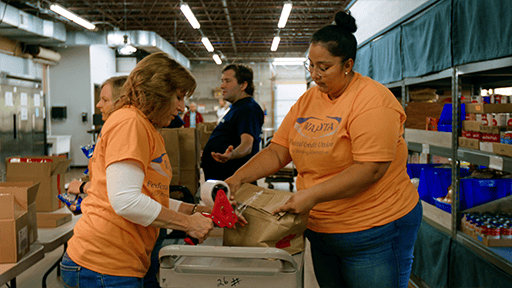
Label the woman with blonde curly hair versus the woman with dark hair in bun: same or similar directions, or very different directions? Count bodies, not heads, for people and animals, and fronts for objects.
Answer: very different directions

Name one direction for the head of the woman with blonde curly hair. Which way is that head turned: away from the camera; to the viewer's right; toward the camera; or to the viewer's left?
to the viewer's right

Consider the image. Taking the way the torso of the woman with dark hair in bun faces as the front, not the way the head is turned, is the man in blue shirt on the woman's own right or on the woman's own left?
on the woman's own right

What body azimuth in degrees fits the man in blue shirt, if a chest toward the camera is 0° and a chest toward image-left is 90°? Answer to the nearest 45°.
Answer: approximately 90°

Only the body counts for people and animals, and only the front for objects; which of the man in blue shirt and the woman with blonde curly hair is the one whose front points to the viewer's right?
the woman with blonde curly hair

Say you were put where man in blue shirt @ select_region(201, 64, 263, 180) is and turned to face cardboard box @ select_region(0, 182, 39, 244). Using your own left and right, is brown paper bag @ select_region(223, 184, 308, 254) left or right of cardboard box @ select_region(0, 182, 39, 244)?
left

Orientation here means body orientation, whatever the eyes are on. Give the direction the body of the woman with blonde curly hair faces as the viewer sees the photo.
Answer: to the viewer's right

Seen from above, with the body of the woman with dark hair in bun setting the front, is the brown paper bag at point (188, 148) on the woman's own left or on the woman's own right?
on the woman's own right

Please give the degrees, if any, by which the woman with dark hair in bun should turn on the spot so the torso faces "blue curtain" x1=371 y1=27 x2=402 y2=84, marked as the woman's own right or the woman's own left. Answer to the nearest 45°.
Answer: approximately 135° to the woman's own right

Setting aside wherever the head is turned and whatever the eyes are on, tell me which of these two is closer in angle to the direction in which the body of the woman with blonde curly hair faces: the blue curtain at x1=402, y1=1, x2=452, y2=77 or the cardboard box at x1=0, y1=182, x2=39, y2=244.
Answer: the blue curtain

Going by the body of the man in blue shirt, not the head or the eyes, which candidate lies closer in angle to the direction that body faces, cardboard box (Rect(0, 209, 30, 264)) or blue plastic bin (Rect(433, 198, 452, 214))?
the cardboard box

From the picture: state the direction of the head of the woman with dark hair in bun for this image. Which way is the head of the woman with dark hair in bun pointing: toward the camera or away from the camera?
toward the camera

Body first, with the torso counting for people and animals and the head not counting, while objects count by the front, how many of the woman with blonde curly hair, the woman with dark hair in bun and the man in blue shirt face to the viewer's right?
1

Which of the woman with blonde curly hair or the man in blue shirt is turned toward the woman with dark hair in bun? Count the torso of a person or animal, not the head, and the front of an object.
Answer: the woman with blonde curly hair

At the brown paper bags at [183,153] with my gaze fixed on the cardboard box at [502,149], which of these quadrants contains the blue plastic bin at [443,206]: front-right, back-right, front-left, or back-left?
front-left

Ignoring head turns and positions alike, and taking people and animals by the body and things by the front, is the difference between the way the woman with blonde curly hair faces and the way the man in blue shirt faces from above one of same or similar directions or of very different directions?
very different directions
